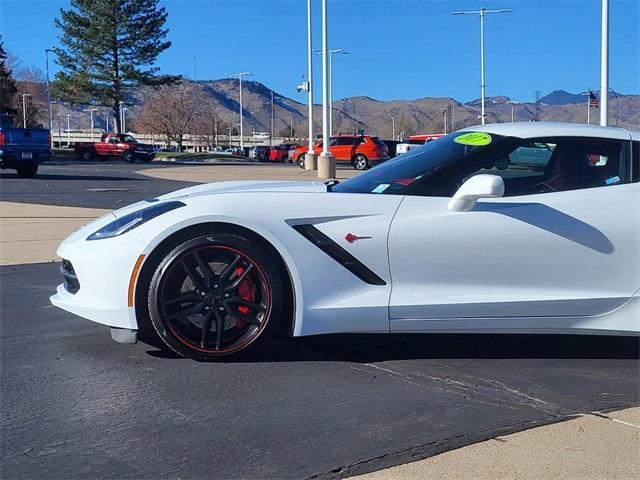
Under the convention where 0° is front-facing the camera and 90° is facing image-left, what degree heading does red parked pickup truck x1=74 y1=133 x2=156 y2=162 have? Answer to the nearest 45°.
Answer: approximately 315°

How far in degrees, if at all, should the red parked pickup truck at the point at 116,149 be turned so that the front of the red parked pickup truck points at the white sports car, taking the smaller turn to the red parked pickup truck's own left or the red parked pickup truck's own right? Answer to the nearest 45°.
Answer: approximately 45° to the red parked pickup truck's own right

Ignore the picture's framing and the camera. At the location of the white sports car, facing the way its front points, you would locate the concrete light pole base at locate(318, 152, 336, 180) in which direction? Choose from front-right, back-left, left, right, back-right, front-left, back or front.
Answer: right

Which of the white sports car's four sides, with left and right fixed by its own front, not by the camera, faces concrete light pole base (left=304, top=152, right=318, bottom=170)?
right

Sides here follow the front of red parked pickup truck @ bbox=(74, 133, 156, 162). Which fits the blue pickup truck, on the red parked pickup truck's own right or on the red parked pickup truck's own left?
on the red parked pickup truck's own right

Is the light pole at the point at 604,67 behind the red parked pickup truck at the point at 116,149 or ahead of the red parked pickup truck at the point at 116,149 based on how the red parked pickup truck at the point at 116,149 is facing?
ahead

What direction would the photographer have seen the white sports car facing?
facing to the left of the viewer

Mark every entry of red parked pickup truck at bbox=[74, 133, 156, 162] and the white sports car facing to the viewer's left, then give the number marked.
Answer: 1

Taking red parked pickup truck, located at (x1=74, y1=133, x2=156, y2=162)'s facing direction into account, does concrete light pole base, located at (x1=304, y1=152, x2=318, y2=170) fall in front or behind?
in front

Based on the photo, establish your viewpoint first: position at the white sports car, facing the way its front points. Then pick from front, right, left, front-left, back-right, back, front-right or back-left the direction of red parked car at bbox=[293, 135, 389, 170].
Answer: right

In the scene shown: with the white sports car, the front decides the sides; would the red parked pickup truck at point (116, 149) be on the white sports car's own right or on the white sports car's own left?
on the white sports car's own right
